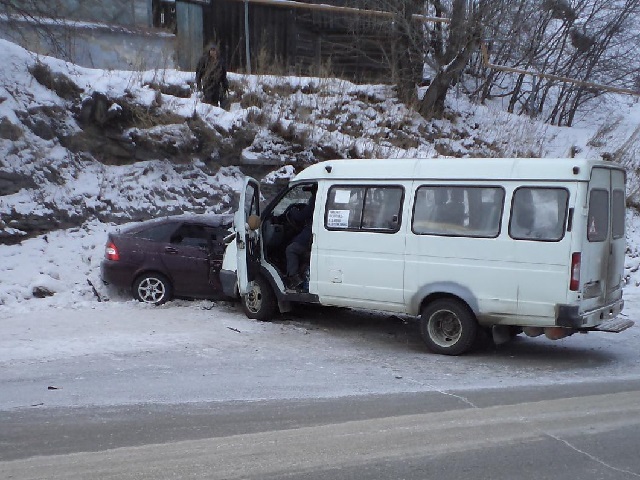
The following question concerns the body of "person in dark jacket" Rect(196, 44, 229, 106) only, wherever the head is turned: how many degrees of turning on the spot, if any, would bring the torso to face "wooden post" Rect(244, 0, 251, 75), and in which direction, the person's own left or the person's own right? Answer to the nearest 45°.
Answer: approximately 180°

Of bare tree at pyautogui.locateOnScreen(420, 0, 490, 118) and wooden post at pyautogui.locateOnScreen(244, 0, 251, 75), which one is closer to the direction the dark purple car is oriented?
the bare tree

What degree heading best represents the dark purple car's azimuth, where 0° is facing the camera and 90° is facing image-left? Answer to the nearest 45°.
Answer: approximately 270°

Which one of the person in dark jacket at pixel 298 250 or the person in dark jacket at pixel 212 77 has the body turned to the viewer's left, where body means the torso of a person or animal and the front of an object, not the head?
the person in dark jacket at pixel 298 250

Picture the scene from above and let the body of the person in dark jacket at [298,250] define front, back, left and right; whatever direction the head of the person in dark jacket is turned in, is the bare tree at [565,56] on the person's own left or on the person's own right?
on the person's own right

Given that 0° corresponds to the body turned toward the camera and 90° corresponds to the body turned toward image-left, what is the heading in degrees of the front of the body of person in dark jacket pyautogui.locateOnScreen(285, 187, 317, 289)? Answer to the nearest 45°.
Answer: approximately 90°

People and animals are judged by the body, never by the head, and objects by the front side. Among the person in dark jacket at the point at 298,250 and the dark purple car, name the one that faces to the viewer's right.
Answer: the dark purple car

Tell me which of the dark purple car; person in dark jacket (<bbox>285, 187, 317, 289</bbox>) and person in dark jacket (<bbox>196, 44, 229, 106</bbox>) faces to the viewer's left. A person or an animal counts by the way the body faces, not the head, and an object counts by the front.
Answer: person in dark jacket (<bbox>285, 187, 317, 289</bbox>)

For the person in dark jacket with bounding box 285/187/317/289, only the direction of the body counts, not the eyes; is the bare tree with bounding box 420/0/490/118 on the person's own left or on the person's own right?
on the person's own right

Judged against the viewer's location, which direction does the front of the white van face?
facing away from the viewer and to the left of the viewer
